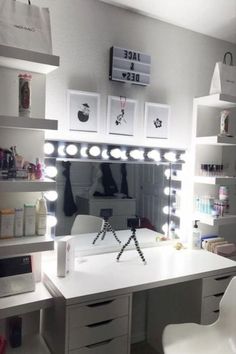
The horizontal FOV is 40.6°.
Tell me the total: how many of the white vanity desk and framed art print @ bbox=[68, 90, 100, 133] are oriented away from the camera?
0

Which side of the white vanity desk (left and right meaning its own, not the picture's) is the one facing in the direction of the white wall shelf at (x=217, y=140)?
left

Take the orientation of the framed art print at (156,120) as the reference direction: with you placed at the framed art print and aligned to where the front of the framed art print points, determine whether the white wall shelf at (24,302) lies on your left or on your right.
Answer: on your right

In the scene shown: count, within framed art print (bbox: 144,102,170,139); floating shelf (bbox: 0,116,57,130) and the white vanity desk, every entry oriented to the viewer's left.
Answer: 0

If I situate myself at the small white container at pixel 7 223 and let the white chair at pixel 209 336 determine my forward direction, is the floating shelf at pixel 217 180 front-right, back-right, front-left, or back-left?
front-left

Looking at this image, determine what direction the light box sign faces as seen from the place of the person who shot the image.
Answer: facing the viewer and to the right of the viewer

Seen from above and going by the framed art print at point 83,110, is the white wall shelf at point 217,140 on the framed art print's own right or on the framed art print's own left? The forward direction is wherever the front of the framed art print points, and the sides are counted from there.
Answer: on the framed art print's own left

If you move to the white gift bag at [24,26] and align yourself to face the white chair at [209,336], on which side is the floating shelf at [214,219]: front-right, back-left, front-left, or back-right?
front-left

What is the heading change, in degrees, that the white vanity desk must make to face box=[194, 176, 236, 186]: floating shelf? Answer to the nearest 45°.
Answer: approximately 90° to its left

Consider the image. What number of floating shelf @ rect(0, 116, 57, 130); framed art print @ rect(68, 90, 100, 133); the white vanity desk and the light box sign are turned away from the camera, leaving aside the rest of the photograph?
0
